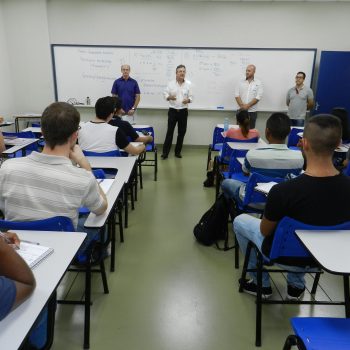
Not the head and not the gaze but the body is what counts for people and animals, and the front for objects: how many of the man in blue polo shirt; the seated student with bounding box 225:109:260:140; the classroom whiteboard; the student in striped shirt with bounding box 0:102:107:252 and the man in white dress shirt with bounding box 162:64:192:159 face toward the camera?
3

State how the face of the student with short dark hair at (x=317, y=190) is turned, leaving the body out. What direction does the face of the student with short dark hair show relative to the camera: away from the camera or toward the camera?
away from the camera

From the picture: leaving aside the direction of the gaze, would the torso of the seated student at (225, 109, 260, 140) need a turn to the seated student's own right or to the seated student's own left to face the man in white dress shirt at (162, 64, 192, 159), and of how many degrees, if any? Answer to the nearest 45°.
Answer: approximately 45° to the seated student's own left

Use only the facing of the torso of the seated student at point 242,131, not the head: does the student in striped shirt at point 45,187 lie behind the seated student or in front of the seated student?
behind

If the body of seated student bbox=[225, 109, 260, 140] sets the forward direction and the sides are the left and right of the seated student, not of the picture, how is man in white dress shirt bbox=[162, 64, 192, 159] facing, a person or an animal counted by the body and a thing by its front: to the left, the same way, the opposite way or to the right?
the opposite way

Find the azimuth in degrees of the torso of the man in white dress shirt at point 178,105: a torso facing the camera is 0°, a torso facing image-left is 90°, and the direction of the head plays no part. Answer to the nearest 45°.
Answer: approximately 0°

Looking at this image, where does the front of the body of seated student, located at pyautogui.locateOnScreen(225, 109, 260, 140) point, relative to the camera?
away from the camera

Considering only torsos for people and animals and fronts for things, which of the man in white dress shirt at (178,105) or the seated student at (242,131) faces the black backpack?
the man in white dress shirt

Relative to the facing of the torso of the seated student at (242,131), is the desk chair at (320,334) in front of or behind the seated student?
behind

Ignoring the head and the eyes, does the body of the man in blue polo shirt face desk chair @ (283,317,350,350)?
yes

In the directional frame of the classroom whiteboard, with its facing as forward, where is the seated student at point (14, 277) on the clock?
The seated student is roughly at 12 o'clock from the classroom whiteboard.

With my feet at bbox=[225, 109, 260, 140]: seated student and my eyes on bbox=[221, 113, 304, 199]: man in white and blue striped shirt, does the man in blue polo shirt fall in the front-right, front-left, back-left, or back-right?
back-right

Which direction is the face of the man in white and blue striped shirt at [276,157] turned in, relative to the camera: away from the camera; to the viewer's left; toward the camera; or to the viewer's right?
away from the camera
